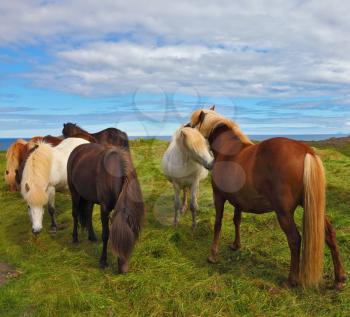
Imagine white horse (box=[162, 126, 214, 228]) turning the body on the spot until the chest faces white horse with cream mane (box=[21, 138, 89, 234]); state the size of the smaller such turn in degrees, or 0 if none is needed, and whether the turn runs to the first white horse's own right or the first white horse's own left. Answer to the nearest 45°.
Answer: approximately 90° to the first white horse's own right

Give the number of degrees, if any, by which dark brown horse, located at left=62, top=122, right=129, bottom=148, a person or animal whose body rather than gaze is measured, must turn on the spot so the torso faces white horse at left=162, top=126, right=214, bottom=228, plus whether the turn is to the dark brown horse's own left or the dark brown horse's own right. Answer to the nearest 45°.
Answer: approximately 90° to the dark brown horse's own left

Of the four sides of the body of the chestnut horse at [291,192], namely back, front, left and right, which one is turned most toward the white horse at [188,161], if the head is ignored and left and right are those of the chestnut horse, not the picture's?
front

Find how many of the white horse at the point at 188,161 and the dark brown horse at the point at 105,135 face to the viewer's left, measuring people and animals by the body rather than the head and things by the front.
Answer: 1

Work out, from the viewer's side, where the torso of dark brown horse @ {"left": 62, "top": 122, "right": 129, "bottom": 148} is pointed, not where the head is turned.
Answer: to the viewer's left

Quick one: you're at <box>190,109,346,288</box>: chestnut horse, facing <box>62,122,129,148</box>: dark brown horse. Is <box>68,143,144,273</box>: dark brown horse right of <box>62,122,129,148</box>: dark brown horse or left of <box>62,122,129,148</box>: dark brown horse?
left

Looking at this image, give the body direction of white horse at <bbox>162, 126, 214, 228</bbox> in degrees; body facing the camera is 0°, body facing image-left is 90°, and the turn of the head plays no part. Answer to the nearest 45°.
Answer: approximately 0°

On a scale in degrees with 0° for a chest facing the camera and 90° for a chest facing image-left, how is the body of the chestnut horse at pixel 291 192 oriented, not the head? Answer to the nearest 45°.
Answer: approximately 135°

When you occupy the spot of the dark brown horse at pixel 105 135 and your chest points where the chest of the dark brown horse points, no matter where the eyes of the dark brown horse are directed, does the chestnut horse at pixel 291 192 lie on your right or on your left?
on your left

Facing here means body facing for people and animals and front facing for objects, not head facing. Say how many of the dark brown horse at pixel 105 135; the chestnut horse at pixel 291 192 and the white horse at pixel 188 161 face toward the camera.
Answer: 1
